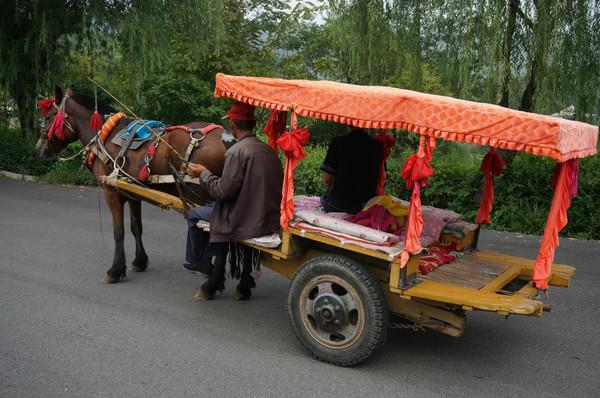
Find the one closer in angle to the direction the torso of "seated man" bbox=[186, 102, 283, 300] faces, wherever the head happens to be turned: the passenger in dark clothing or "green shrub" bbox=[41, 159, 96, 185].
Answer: the green shrub

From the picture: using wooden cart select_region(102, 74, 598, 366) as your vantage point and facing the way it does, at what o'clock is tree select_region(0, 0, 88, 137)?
The tree is roughly at 12 o'clock from the wooden cart.

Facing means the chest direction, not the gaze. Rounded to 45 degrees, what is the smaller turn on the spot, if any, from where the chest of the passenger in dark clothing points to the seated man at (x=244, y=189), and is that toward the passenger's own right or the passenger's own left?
approximately 90° to the passenger's own left

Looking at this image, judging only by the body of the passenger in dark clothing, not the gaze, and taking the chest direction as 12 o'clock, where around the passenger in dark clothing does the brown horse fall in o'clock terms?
The brown horse is roughly at 11 o'clock from the passenger in dark clothing.

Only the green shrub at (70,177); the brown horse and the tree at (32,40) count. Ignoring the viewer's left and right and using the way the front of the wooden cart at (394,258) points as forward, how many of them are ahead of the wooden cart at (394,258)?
3

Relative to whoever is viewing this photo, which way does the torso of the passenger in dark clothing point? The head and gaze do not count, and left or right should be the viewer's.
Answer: facing away from the viewer and to the left of the viewer

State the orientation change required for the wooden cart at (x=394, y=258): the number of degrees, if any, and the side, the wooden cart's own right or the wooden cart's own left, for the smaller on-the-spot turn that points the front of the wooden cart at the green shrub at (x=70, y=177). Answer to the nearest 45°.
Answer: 0° — it already faces it

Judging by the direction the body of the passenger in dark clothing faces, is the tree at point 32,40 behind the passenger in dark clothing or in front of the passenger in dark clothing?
in front

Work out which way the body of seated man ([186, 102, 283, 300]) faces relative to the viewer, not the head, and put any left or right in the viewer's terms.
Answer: facing away from the viewer and to the left of the viewer

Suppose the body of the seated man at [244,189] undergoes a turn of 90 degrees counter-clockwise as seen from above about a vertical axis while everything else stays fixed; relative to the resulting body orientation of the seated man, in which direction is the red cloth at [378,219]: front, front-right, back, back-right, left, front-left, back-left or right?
back-left

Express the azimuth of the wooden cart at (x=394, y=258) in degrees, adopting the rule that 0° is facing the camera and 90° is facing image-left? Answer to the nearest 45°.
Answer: approximately 135°
